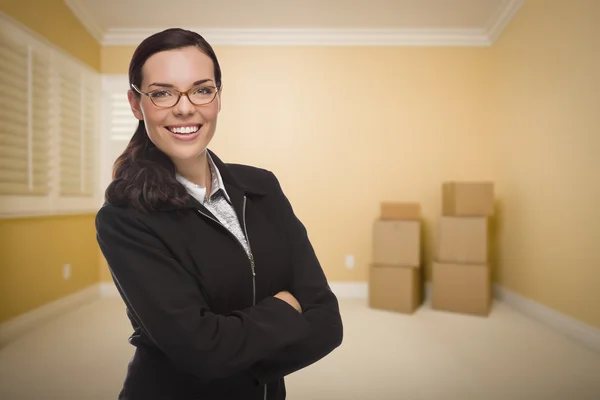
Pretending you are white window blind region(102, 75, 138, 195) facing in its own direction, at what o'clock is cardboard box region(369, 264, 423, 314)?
The cardboard box is roughly at 10 o'clock from the white window blind.

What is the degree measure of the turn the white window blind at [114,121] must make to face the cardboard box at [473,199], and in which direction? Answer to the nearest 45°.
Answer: approximately 45° to its left

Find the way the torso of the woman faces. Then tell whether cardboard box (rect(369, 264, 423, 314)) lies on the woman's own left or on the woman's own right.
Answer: on the woman's own left

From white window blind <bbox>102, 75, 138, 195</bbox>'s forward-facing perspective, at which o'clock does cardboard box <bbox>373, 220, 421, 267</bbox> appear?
The cardboard box is roughly at 10 o'clock from the white window blind.

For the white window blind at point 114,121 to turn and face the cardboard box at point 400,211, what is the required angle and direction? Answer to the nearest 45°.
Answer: approximately 45° to its left

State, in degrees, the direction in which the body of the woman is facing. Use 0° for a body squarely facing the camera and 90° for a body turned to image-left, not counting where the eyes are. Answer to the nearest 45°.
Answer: approximately 315°
